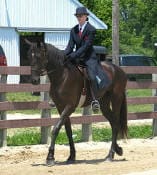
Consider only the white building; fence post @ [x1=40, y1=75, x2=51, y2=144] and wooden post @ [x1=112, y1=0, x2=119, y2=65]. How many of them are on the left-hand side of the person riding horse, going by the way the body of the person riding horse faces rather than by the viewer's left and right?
0

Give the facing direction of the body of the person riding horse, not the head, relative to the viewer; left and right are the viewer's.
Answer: facing the viewer and to the left of the viewer

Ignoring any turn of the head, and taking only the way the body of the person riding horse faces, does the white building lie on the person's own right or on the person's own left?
on the person's own right

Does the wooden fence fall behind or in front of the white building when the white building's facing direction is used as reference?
in front

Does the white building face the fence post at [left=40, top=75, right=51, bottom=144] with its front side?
yes

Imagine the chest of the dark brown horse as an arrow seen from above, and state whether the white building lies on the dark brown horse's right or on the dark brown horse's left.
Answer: on the dark brown horse's right

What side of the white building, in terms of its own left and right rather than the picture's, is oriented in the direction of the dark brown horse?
front

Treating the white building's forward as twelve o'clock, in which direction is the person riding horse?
The person riding horse is roughly at 12 o'clock from the white building.

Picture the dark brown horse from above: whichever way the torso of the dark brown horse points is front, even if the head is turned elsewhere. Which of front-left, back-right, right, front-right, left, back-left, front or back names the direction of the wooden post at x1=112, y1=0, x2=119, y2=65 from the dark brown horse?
back-right

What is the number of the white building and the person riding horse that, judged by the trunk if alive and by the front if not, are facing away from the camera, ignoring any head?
0

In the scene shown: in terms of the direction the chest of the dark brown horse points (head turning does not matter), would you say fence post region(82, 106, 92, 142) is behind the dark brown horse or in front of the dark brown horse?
behind

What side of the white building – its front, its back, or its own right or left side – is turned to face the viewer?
front

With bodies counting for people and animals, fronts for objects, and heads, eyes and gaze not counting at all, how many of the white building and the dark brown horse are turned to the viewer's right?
0
